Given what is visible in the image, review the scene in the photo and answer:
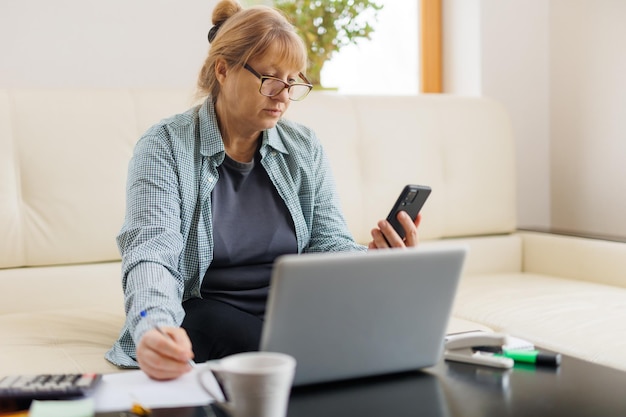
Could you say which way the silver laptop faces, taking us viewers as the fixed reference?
facing away from the viewer and to the left of the viewer

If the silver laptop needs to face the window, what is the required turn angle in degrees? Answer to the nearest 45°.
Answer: approximately 45° to its right

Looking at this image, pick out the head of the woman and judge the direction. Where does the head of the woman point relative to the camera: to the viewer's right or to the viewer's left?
to the viewer's right
